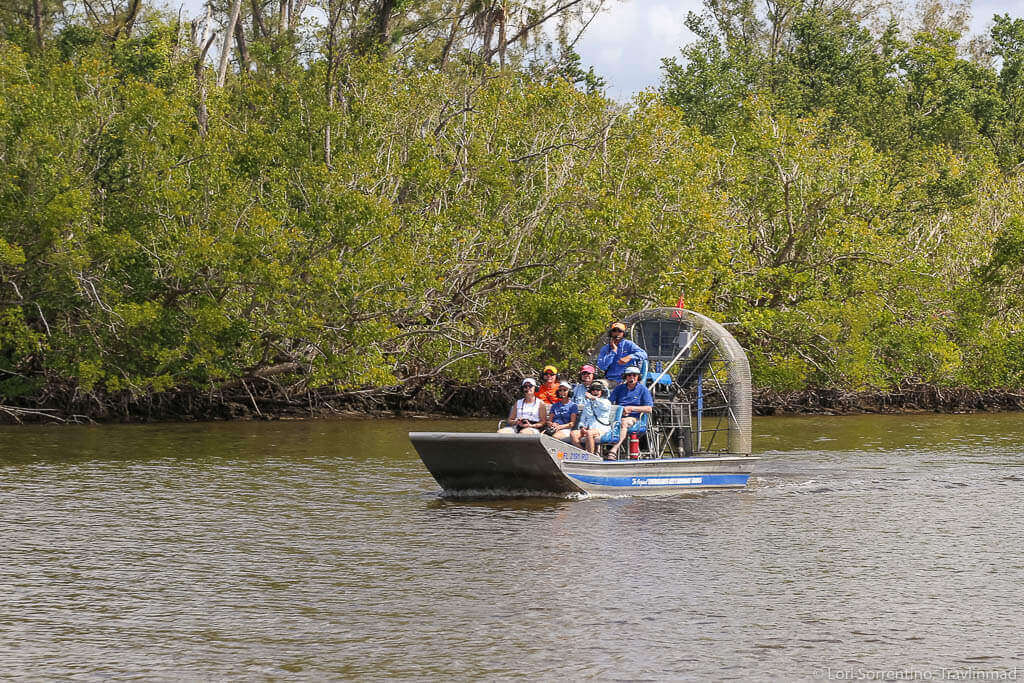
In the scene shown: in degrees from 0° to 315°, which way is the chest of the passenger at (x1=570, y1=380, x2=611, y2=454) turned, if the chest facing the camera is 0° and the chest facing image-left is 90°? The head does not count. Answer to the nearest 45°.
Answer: approximately 45°

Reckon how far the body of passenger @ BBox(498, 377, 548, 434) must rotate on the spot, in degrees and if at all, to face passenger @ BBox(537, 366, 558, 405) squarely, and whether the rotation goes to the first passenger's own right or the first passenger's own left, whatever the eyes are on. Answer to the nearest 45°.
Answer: approximately 180°

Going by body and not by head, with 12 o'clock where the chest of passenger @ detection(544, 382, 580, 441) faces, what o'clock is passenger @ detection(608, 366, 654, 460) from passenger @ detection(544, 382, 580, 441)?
passenger @ detection(608, 366, 654, 460) is roughly at 8 o'clock from passenger @ detection(544, 382, 580, 441).

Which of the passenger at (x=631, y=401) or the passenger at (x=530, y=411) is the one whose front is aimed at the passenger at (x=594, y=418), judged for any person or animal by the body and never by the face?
the passenger at (x=631, y=401)

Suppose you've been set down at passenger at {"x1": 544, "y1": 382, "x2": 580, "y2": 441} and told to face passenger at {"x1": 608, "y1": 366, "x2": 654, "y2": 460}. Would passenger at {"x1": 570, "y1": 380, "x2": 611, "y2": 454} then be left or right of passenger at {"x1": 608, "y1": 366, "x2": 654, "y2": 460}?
right

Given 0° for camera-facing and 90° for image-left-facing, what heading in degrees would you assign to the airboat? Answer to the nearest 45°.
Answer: approximately 45°

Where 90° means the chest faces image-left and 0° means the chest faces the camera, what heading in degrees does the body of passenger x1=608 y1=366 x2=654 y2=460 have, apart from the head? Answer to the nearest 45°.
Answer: approximately 45°

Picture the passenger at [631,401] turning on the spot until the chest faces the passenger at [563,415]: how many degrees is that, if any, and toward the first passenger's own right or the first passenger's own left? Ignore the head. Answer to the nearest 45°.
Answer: approximately 45° to the first passenger's own right
